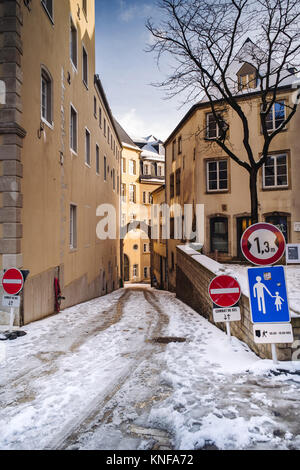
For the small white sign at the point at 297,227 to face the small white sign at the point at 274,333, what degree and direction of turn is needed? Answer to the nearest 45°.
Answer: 0° — it already faces it

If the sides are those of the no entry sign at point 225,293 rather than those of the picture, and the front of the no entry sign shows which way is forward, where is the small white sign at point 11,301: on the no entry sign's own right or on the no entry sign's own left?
on the no entry sign's own right

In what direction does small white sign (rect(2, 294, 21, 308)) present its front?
toward the camera

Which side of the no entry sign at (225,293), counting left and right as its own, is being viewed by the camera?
front

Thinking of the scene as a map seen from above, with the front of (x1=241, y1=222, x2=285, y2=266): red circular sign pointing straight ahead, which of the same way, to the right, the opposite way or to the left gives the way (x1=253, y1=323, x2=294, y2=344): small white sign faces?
the same way

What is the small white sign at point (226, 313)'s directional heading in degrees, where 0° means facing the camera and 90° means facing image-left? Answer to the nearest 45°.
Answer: approximately 0°

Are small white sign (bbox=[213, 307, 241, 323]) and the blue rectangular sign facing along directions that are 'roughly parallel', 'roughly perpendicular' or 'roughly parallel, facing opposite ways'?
roughly parallel

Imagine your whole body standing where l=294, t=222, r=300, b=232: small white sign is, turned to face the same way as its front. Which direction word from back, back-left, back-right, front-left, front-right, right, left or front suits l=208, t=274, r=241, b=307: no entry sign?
front

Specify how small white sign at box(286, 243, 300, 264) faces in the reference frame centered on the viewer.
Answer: facing the viewer

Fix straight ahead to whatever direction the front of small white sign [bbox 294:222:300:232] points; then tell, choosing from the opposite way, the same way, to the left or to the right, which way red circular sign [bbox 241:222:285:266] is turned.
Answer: the same way

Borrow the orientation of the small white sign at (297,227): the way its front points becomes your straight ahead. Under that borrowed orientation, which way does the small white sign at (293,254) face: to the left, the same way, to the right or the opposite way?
the same way

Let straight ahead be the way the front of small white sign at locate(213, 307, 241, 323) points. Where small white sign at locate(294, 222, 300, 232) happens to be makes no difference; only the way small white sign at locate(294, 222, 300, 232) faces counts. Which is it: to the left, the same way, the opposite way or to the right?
the same way

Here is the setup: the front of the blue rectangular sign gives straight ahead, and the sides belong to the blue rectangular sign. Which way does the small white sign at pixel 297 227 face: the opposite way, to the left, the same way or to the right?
the same way

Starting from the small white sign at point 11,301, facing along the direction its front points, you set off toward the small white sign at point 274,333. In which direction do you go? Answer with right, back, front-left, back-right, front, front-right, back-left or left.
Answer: front-left

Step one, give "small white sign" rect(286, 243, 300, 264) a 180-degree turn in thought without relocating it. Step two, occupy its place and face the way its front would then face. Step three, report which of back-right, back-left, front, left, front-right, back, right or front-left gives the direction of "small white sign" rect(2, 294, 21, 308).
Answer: left
